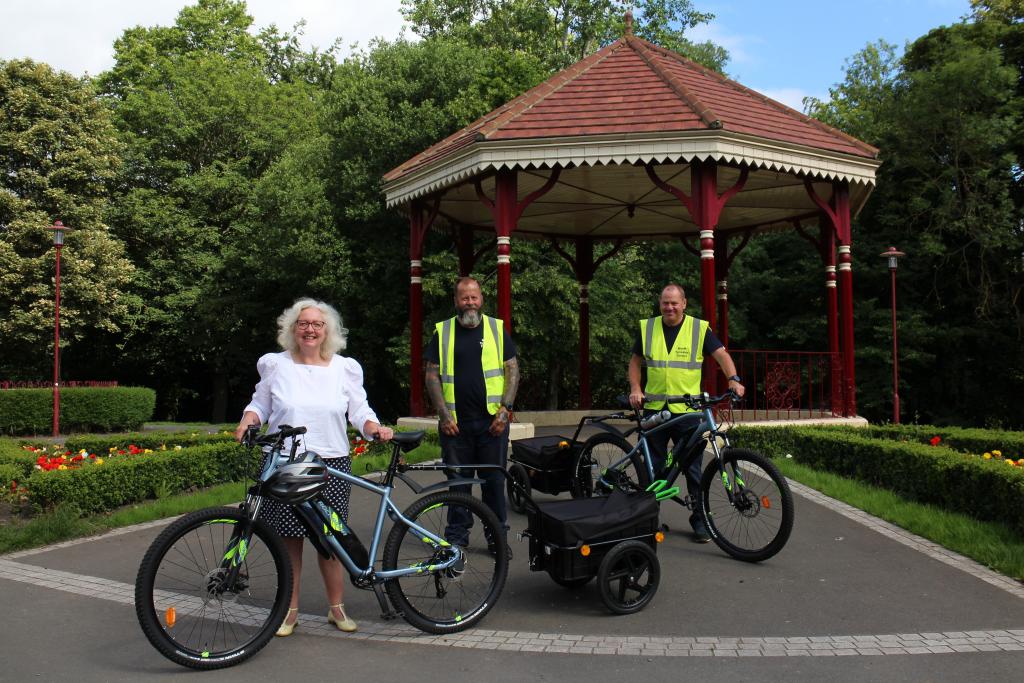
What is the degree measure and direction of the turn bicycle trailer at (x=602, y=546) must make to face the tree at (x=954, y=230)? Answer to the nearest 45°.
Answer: approximately 180°

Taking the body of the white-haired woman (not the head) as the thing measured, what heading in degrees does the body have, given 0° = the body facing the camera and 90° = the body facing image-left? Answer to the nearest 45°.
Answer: approximately 0°

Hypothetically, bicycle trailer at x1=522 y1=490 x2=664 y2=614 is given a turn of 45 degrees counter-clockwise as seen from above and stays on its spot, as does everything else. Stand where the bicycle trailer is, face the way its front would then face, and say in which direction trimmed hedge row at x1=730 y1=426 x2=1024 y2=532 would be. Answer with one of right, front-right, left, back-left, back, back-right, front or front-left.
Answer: back-left

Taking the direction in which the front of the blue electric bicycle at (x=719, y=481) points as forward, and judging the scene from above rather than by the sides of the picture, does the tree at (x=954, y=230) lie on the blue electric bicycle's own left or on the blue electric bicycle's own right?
on the blue electric bicycle's own left

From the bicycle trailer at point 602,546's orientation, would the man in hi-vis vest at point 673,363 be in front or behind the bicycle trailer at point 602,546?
behind

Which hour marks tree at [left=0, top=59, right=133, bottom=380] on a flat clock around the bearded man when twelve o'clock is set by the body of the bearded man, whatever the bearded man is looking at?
The tree is roughly at 5 o'clock from the bearded man.

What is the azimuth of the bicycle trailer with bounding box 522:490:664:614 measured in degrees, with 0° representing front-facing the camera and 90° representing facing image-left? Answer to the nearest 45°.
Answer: approximately 45°

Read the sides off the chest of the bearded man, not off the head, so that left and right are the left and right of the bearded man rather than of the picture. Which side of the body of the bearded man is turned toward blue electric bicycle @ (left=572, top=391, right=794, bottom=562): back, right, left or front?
left

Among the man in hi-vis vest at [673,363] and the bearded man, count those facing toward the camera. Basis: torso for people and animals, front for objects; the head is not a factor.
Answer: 2

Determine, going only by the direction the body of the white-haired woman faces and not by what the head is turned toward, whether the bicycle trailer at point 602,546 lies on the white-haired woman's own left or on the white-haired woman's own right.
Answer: on the white-haired woman's own left
